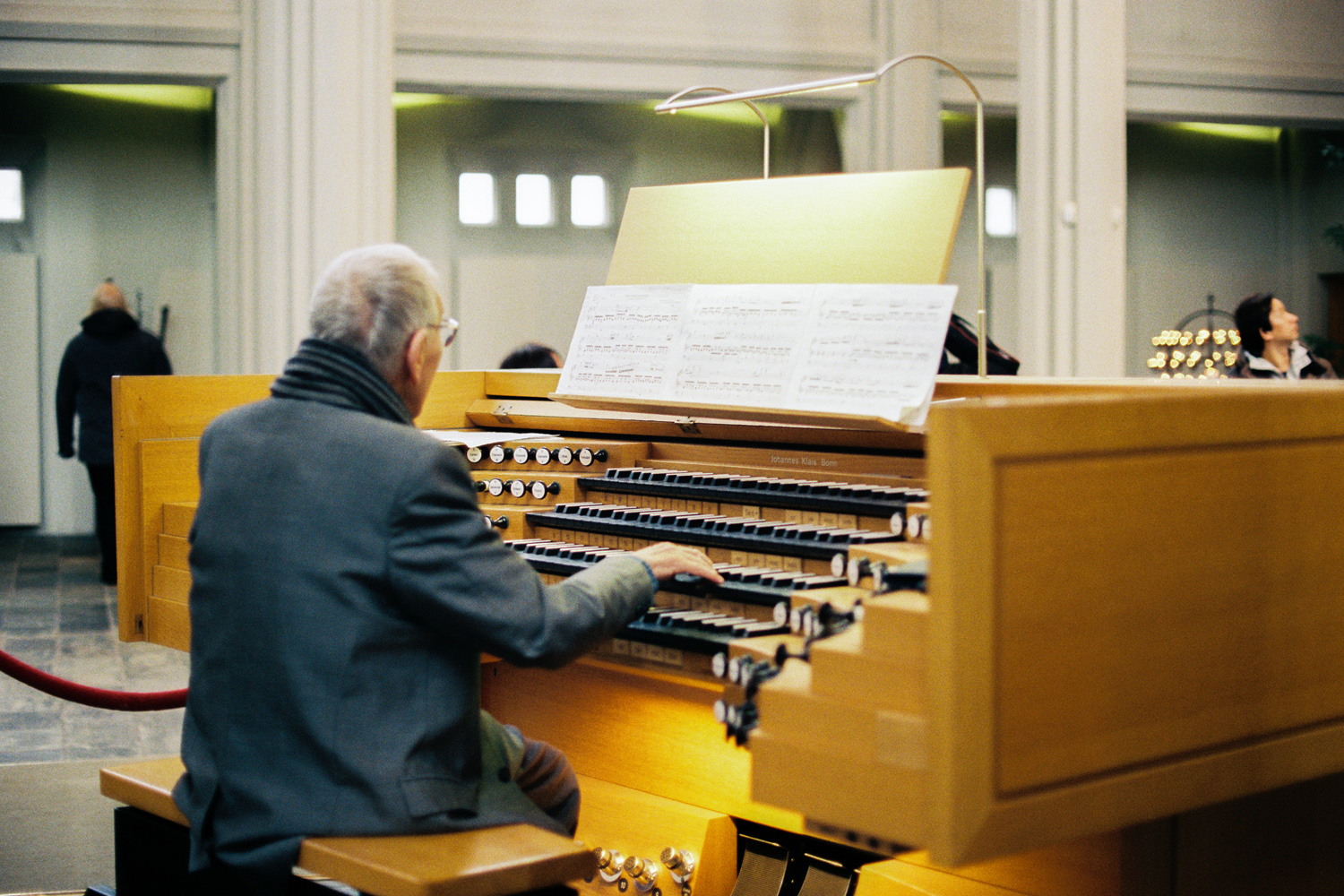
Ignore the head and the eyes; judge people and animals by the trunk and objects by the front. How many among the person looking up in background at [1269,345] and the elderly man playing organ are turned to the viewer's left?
0

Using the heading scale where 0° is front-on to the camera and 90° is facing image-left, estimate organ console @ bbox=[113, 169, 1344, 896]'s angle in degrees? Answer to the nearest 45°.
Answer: approximately 45°

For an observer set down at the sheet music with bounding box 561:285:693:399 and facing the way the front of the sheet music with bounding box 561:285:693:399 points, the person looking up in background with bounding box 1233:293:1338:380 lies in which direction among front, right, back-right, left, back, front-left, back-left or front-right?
back

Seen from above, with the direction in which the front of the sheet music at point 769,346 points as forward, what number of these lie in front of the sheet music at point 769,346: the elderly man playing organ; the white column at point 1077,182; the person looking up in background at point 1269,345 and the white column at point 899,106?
1

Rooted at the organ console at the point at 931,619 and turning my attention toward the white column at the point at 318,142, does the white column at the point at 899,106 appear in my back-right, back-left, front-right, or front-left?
front-right

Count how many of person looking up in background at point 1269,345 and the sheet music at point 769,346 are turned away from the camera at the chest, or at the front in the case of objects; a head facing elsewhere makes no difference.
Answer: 0

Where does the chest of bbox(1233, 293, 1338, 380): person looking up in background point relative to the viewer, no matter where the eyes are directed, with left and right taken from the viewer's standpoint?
facing the viewer and to the right of the viewer

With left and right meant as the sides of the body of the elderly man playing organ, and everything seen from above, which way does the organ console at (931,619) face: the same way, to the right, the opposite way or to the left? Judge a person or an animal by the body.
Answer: the opposite way

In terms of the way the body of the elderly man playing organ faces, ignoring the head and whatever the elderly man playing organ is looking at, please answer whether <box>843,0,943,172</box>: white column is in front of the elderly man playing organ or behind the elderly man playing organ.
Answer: in front

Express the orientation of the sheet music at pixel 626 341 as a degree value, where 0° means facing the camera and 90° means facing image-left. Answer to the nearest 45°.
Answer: approximately 45°

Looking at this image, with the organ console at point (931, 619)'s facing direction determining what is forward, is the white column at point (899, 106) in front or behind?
behind

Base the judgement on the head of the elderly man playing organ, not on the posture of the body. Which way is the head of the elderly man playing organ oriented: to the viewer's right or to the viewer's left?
to the viewer's right

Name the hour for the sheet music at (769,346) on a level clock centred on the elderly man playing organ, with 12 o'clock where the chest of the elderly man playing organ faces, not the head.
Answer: The sheet music is roughly at 12 o'clock from the elderly man playing organ.

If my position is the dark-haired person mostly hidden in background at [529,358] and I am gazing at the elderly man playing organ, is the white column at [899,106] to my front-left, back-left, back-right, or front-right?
back-left

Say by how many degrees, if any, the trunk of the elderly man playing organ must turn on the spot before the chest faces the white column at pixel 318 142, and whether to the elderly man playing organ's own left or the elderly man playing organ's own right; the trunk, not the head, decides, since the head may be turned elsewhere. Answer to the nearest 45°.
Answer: approximately 45° to the elderly man playing organ's own left

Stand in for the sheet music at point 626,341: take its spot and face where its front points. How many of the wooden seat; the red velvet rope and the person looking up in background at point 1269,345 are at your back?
1

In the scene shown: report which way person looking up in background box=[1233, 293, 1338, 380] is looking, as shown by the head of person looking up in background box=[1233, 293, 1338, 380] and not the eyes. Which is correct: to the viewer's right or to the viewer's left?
to the viewer's right

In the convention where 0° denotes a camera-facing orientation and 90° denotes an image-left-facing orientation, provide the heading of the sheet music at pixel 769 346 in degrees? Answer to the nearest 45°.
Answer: approximately 45°
